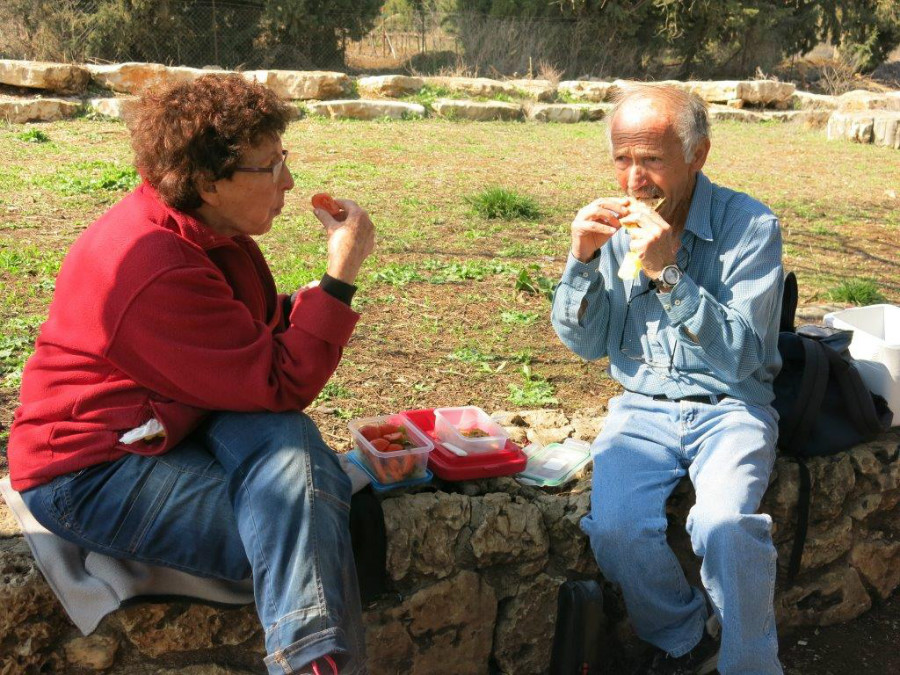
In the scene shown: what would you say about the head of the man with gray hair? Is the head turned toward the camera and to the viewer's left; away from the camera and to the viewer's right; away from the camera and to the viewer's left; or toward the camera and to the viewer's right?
toward the camera and to the viewer's left

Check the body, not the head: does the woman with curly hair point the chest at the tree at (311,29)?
no

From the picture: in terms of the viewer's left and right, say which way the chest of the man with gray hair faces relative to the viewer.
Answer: facing the viewer and to the left of the viewer

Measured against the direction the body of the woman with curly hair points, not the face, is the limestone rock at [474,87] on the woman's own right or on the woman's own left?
on the woman's own left

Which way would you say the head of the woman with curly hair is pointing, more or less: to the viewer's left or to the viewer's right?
to the viewer's right

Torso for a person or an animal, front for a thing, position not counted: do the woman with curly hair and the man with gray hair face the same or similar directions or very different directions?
very different directions

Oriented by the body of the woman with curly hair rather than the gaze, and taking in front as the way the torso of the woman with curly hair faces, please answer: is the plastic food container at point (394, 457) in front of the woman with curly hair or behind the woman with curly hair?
in front

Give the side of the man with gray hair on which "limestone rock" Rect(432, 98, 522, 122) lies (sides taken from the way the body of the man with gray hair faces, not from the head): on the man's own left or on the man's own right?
on the man's own right

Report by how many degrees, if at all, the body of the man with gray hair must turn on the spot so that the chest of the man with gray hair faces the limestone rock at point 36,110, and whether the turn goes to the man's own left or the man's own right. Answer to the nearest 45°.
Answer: approximately 90° to the man's own right

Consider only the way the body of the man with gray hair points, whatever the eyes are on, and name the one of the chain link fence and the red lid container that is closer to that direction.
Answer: the red lid container

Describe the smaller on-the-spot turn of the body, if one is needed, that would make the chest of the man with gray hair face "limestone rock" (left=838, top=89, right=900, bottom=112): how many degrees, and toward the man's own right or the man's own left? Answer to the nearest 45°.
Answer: approximately 135° to the man's own right

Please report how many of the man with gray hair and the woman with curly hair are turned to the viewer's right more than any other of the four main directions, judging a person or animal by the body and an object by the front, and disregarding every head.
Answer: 1

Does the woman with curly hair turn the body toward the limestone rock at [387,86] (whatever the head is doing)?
no

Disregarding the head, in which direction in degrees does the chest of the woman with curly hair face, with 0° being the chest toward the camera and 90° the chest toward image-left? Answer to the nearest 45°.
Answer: approximately 270°

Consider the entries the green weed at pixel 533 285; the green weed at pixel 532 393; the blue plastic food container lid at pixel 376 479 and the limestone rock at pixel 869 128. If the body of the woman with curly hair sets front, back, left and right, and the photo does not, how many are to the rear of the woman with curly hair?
0

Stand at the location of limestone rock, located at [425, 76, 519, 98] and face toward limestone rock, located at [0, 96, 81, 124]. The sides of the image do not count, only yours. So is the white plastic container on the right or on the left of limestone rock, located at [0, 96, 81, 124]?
left

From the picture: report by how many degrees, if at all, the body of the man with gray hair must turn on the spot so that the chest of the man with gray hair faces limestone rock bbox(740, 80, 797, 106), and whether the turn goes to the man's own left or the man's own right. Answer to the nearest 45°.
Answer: approximately 135° to the man's own right
